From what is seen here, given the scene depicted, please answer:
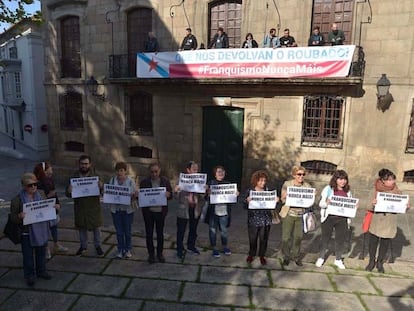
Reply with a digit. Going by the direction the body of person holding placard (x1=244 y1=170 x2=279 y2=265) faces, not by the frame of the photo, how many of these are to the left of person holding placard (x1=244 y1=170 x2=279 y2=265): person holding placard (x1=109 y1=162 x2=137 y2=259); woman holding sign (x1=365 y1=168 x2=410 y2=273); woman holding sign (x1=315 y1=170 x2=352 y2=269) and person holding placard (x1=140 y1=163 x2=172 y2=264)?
2

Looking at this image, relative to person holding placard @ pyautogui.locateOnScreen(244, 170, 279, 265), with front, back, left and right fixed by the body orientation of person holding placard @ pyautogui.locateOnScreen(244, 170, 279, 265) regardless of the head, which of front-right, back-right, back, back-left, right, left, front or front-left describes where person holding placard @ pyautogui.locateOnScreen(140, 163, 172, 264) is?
right

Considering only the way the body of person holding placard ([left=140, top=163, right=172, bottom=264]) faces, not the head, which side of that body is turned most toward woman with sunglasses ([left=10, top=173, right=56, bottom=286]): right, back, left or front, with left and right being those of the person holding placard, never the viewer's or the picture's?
right

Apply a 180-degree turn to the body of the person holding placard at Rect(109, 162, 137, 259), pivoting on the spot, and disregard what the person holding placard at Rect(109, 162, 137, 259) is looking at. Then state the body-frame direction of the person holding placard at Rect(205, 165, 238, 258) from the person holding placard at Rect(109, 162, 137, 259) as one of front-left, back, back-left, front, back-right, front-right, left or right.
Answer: right

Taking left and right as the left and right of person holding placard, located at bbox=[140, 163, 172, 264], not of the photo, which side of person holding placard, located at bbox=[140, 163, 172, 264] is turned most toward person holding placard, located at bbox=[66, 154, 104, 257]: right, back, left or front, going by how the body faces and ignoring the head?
right
